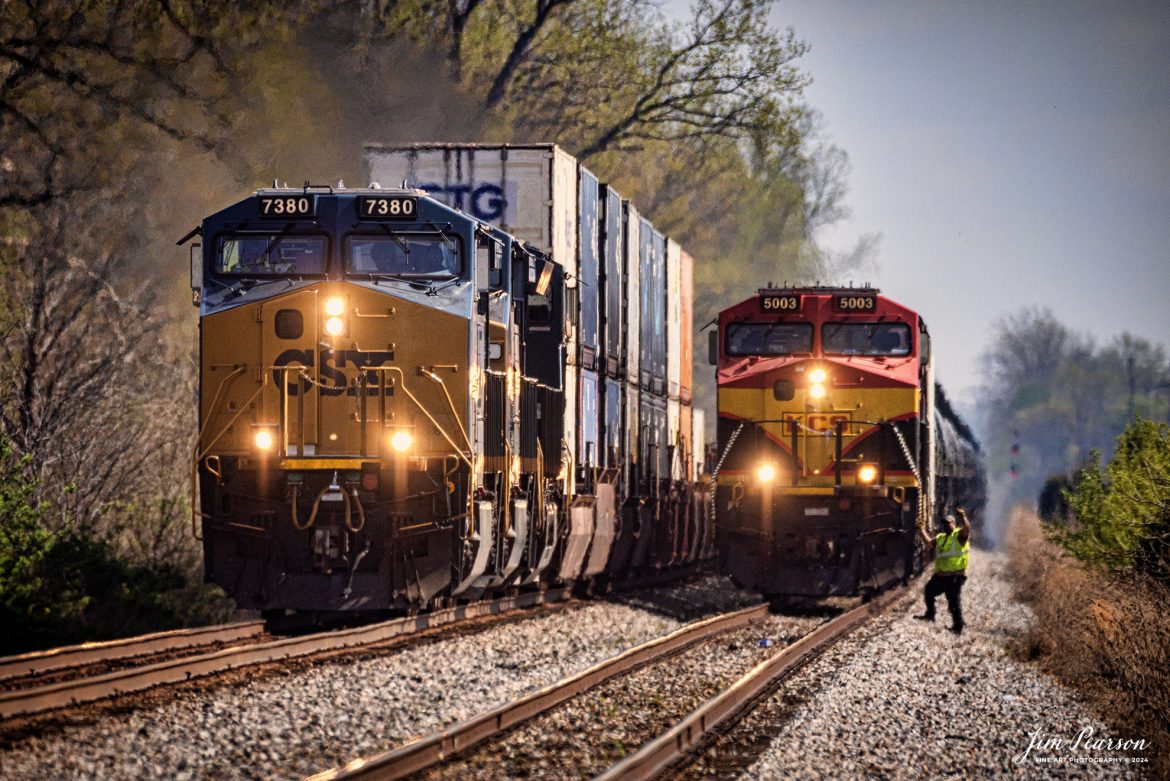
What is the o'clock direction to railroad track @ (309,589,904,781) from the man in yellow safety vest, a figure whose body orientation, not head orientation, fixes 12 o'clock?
The railroad track is roughly at 11 o'clock from the man in yellow safety vest.

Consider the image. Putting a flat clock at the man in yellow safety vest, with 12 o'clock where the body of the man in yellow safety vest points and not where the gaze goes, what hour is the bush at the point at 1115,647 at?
The bush is roughly at 10 o'clock from the man in yellow safety vest.

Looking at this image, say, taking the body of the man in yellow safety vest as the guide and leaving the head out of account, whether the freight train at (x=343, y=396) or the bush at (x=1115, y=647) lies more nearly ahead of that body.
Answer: the freight train

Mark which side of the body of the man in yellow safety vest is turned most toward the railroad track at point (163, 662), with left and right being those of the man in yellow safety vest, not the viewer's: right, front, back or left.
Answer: front

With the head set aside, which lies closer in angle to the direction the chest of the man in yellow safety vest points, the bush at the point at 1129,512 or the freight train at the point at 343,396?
the freight train

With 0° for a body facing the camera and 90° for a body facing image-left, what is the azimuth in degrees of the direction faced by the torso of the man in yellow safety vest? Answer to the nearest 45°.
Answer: approximately 45°

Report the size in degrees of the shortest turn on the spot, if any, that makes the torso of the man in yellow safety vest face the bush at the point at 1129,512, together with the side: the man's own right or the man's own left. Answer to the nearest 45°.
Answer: approximately 90° to the man's own left

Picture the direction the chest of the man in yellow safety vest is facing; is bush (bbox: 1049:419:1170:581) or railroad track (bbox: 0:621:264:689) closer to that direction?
the railroad track

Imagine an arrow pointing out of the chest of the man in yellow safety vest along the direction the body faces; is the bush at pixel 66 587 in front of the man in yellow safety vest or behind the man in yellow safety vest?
in front

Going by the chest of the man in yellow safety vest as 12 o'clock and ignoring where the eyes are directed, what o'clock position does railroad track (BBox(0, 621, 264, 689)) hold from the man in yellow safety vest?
The railroad track is roughly at 12 o'clock from the man in yellow safety vest.
